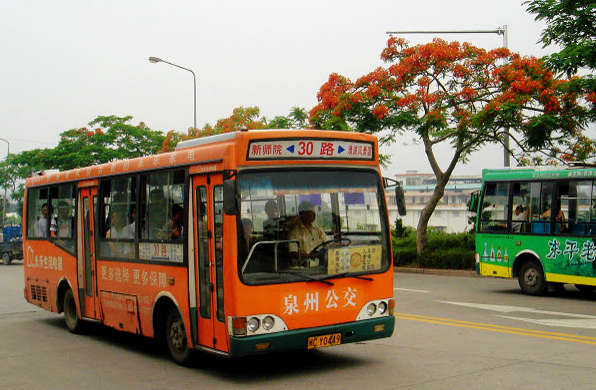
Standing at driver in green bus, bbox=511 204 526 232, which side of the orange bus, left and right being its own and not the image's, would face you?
left

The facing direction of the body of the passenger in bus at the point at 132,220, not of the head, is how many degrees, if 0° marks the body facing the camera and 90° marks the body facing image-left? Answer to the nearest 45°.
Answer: approximately 315°

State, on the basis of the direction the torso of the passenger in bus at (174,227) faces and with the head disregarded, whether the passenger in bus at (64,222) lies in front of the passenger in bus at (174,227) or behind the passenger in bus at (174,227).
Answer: behind

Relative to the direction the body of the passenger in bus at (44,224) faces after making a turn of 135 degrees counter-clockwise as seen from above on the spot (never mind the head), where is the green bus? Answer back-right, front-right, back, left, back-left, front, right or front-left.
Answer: right

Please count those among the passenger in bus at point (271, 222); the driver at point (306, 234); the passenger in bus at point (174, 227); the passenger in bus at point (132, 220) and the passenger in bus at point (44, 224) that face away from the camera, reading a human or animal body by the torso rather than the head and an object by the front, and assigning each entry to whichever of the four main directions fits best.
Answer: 0

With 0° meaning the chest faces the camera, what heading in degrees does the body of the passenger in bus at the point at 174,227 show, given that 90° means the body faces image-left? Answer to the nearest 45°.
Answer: approximately 315°

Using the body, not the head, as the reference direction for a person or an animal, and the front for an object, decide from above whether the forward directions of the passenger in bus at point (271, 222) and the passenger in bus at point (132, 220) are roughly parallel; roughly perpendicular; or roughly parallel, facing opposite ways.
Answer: roughly parallel

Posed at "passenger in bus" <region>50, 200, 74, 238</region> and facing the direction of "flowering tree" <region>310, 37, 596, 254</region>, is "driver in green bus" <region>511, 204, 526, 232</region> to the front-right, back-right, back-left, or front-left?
front-right

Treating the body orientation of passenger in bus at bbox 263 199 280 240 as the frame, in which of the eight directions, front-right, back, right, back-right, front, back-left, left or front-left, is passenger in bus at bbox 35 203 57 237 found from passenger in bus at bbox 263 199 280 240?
back

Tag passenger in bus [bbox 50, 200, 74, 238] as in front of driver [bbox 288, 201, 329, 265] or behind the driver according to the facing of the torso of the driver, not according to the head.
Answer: behind

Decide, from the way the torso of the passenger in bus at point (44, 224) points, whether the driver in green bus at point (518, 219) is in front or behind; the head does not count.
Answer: in front

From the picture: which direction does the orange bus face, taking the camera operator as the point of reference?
facing the viewer and to the right of the viewer

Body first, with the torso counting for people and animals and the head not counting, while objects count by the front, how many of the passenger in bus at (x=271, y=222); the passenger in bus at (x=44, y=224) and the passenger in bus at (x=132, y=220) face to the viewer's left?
0

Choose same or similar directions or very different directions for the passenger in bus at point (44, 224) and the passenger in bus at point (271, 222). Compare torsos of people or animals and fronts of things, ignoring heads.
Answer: same or similar directions
